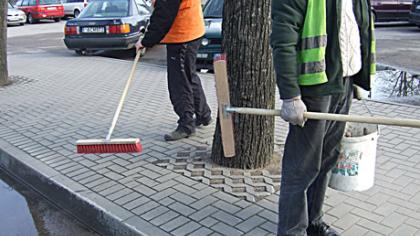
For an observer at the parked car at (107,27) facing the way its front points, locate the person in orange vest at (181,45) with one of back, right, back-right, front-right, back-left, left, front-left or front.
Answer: back-right

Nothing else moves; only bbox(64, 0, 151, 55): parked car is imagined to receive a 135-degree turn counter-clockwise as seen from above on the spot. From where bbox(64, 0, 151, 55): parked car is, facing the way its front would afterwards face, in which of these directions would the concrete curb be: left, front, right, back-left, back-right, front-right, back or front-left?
left

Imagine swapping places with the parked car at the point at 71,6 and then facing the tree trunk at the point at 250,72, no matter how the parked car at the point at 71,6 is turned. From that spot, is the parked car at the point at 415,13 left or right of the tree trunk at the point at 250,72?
left

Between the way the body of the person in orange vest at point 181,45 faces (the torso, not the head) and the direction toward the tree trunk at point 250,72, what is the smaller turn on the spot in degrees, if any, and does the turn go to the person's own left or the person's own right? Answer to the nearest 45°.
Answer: approximately 135° to the person's own left

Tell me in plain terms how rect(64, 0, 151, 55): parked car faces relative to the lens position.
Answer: facing away from the viewer and to the right of the viewer

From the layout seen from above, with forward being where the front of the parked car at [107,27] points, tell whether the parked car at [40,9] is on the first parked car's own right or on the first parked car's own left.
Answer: on the first parked car's own left

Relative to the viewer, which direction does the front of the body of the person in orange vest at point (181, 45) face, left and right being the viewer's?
facing to the left of the viewer
